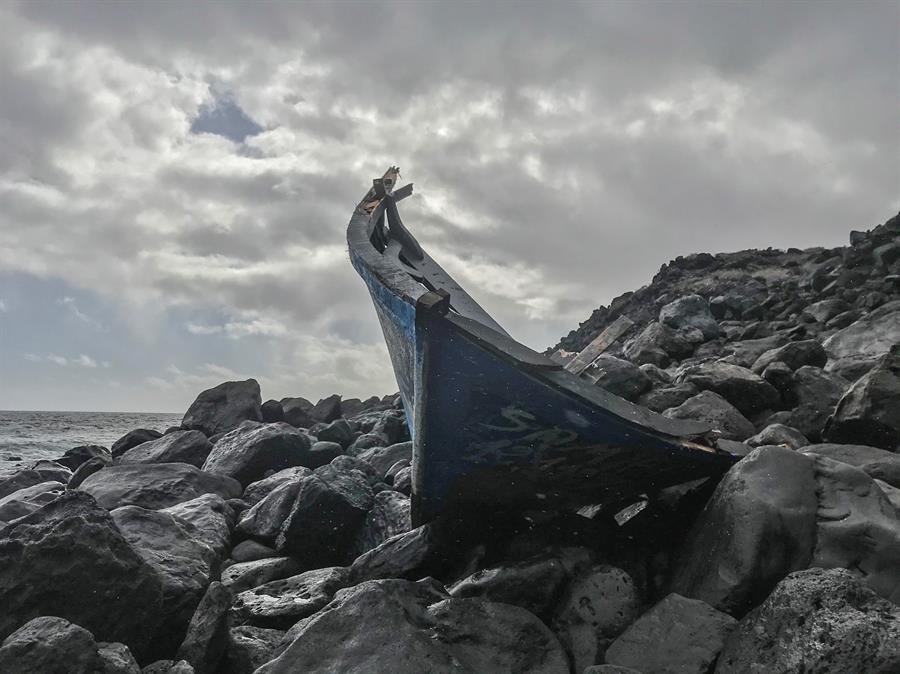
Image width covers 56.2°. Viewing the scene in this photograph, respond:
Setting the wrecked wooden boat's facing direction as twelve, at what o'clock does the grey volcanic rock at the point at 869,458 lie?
The grey volcanic rock is roughly at 7 o'clock from the wrecked wooden boat.

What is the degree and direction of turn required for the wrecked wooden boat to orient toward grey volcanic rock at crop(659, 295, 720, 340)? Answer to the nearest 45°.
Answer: approximately 135° to its right

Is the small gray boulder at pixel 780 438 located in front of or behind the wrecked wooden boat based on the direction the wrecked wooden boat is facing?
behind

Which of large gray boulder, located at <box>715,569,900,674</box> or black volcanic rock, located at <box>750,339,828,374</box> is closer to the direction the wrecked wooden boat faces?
the large gray boulder

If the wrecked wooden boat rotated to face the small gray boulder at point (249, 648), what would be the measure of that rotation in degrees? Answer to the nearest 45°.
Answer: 0° — it already faces it

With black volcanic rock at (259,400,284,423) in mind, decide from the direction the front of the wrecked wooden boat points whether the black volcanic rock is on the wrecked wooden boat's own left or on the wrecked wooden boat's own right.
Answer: on the wrecked wooden boat's own right

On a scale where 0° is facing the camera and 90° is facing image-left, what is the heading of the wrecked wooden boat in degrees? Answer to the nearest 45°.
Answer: approximately 45°
